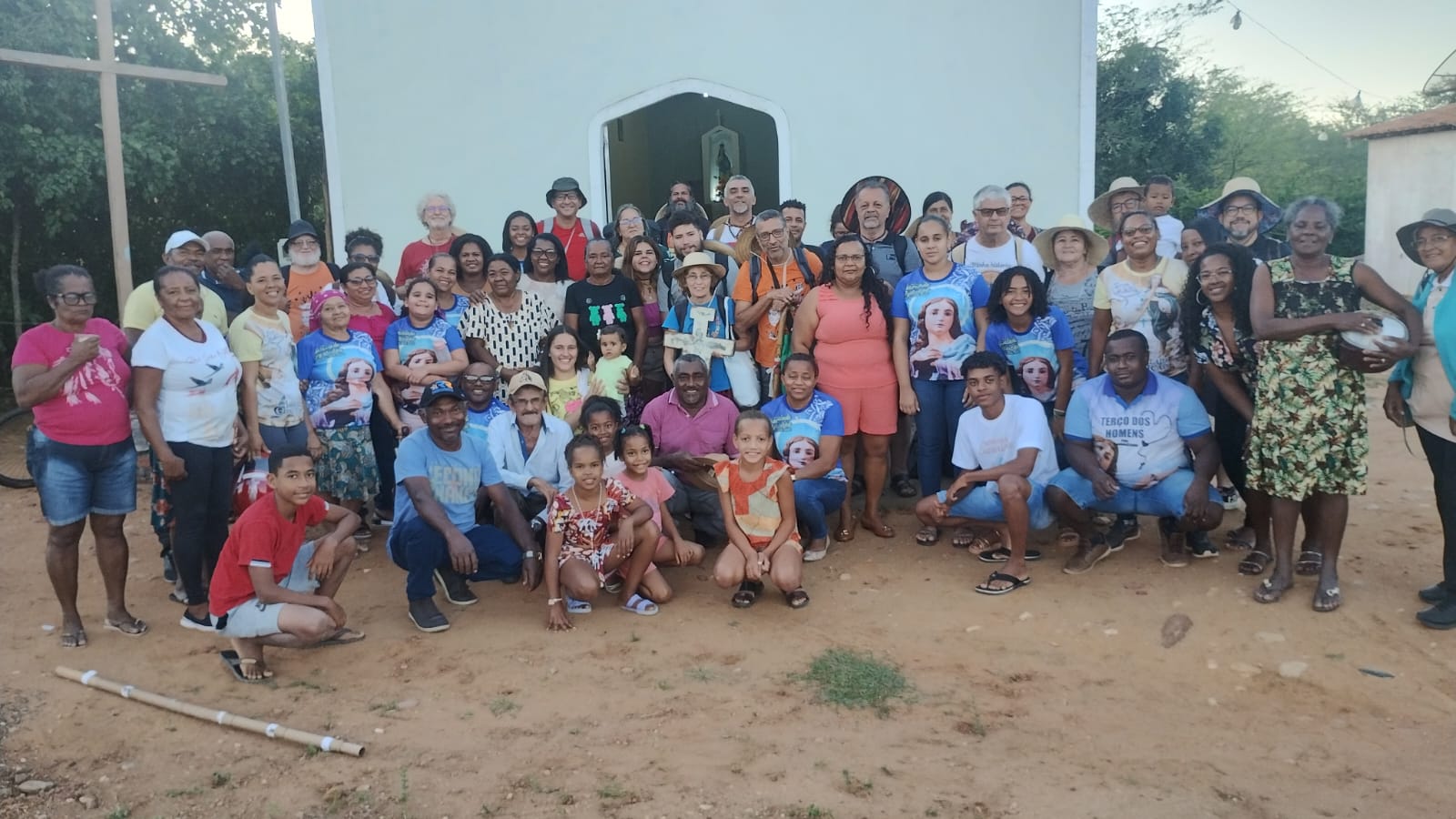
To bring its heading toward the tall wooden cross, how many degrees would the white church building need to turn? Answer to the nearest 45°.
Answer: approximately 45° to its right

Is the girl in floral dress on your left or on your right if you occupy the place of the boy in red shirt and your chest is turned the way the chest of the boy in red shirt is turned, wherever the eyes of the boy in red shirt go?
on your left

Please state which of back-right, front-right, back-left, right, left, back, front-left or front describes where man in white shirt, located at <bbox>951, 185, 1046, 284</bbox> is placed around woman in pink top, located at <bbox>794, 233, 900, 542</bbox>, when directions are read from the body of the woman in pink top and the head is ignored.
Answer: back-left

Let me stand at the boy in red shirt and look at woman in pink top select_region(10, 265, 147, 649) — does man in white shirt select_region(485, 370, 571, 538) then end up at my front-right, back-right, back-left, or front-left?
back-right

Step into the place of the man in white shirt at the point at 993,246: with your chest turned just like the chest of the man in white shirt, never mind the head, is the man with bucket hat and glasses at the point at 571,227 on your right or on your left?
on your right

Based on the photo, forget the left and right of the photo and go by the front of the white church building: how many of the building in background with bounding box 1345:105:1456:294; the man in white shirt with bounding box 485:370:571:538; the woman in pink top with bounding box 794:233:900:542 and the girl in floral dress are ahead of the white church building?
3

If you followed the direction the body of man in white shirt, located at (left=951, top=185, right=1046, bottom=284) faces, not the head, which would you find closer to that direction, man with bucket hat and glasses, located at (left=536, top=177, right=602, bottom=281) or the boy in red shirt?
the boy in red shirt
